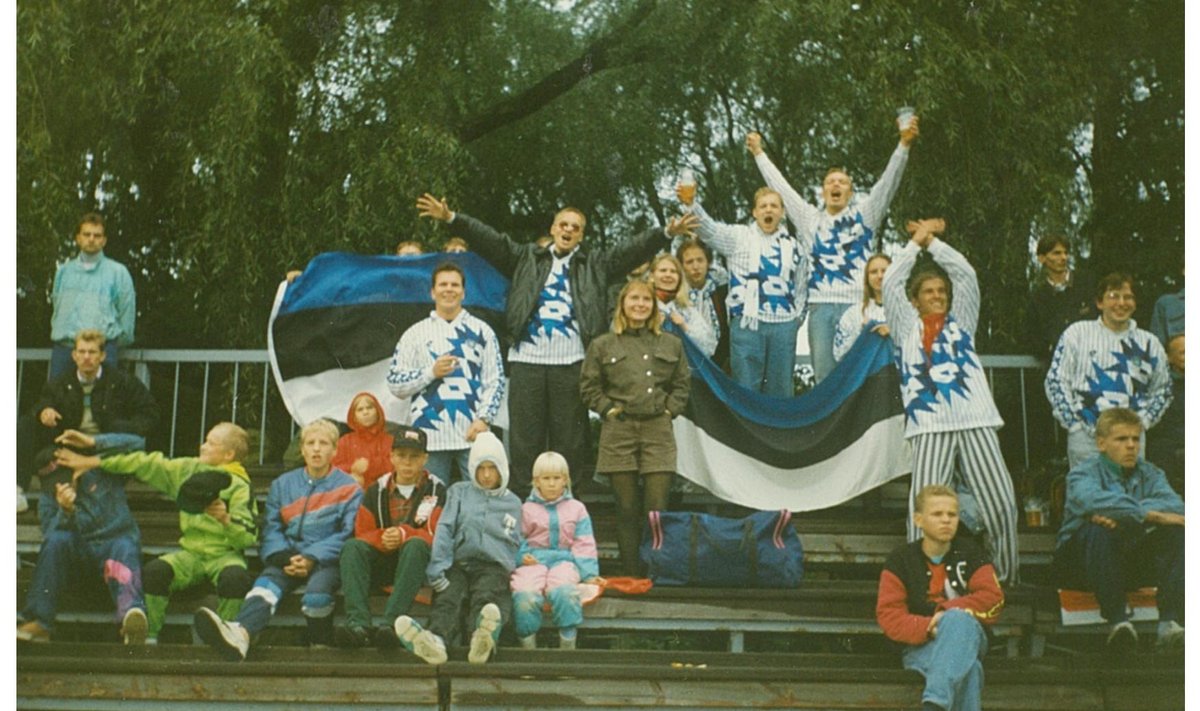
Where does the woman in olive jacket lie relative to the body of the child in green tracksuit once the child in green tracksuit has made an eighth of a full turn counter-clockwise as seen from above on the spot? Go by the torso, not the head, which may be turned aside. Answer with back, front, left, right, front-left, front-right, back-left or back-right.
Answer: left

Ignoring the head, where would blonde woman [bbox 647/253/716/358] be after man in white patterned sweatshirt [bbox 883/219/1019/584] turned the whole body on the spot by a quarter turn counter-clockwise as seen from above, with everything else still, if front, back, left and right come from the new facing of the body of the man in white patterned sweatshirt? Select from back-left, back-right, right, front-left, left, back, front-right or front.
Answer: back

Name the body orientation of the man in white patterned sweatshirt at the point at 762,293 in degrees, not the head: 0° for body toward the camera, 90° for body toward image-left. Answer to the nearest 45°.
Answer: approximately 0°

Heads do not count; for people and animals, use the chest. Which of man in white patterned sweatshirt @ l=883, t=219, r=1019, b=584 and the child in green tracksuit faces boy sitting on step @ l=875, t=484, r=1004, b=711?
the man in white patterned sweatshirt

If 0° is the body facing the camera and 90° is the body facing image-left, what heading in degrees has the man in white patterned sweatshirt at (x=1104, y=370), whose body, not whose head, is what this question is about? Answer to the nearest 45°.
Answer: approximately 0°

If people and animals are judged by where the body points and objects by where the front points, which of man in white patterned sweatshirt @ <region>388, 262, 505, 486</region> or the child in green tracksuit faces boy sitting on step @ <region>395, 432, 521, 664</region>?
the man in white patterned sweatshirt

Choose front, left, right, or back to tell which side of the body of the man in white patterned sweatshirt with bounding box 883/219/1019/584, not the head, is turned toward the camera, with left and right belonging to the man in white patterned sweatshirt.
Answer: front

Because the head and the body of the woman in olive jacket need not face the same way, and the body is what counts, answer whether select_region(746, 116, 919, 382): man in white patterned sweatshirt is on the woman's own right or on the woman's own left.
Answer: on the woman's own left

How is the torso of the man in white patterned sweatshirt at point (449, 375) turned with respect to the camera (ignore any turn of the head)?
toward the camera

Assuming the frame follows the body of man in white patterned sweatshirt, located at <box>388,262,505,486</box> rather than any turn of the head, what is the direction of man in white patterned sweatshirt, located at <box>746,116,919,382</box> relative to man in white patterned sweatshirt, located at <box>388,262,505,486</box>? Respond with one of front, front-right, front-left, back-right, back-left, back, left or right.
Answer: left
